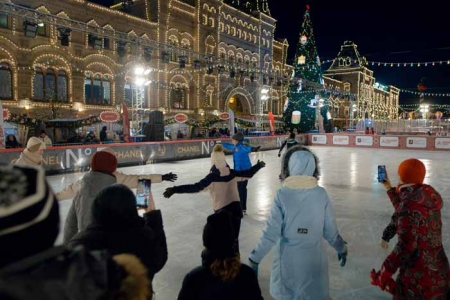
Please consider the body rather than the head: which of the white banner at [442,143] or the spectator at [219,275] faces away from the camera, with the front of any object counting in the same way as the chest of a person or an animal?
the spectator

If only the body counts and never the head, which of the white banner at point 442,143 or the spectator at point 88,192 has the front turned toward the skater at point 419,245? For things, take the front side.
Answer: the white banner

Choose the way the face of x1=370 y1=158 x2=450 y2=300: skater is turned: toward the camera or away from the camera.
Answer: away from the camera

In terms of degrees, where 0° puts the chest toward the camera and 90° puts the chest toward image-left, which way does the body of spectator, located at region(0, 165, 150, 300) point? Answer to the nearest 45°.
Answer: approximately 180°

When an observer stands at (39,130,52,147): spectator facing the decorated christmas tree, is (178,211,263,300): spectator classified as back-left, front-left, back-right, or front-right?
back-right

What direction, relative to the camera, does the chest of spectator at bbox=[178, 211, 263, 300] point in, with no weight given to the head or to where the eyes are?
away from the camera

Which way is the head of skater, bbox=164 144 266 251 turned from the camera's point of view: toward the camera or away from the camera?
away from the camera

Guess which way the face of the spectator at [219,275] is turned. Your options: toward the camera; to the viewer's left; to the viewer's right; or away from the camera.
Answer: away from the camera

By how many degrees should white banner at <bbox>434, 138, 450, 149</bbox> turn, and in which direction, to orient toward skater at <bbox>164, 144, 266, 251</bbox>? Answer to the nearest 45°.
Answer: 0° — it already faces them

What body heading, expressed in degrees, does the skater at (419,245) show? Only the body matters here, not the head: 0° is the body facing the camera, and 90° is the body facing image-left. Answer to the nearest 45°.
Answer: approximately 135°

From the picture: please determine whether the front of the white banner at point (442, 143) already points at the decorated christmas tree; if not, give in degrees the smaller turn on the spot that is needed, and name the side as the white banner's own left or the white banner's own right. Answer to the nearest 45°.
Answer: approximately 135° to the white banner's own right

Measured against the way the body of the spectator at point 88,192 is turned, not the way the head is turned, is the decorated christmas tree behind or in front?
in front

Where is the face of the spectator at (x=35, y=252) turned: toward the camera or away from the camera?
away from the camera

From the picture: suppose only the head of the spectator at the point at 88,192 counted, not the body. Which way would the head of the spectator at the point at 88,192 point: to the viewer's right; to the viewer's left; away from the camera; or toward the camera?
away from the camera

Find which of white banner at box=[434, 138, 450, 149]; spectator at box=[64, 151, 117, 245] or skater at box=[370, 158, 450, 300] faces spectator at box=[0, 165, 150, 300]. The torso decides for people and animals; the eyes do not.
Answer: the white banner

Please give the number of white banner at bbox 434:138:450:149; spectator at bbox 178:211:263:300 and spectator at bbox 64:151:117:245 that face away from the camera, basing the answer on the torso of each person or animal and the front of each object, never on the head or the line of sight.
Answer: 2

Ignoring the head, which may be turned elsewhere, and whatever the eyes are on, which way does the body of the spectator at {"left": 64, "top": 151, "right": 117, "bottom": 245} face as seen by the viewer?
away from the camera

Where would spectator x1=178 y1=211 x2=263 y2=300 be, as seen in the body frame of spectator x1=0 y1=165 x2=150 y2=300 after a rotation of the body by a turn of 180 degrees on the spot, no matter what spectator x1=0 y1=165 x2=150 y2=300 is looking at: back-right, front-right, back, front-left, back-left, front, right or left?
back-left
